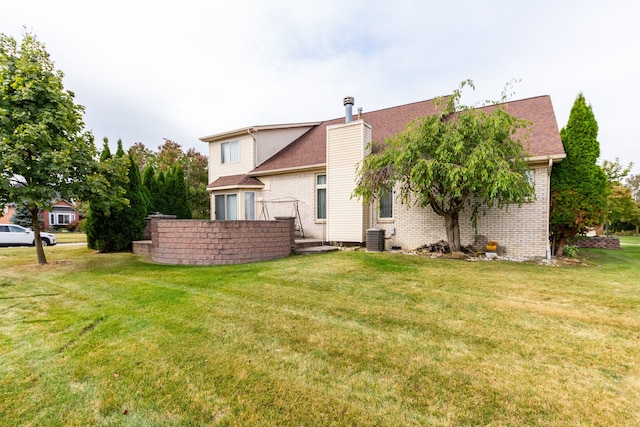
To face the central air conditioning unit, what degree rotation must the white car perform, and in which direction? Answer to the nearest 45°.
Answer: approximately 45° to its right

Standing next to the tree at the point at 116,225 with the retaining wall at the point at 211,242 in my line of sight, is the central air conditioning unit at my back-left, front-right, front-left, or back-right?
front-left

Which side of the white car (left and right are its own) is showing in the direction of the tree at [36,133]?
right

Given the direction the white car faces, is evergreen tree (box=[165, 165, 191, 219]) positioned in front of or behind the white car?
in front

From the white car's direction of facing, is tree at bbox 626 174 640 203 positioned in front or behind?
in front

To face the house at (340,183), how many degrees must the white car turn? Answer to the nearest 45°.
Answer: approximately 45° to its right

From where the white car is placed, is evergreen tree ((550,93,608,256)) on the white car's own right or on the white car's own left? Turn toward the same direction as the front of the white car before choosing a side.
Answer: on the white car's own right

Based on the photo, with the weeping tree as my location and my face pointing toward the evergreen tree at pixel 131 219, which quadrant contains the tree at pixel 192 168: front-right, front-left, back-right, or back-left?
front-right

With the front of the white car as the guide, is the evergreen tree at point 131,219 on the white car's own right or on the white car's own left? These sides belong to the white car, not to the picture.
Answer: on the white car's own right

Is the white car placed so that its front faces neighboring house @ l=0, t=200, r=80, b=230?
no

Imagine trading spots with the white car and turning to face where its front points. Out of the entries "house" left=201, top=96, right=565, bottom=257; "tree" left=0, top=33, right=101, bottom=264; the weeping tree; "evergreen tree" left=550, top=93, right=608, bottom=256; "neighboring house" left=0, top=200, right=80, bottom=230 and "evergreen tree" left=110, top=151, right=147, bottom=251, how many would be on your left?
1

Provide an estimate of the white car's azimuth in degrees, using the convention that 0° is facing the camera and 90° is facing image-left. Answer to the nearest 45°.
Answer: approximately 270°

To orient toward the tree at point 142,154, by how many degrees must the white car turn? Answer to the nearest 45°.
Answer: approximately 45° to its left

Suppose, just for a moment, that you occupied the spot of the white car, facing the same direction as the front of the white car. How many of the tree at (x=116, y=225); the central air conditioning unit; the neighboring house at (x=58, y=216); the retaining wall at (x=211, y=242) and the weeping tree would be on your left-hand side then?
1
